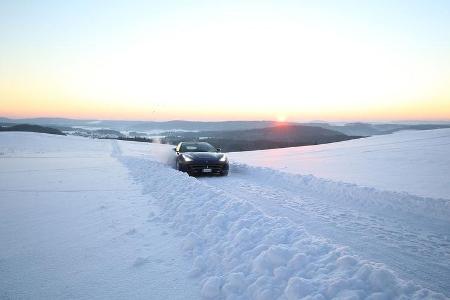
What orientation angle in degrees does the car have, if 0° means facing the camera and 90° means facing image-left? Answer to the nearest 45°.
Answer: approximately 0°
